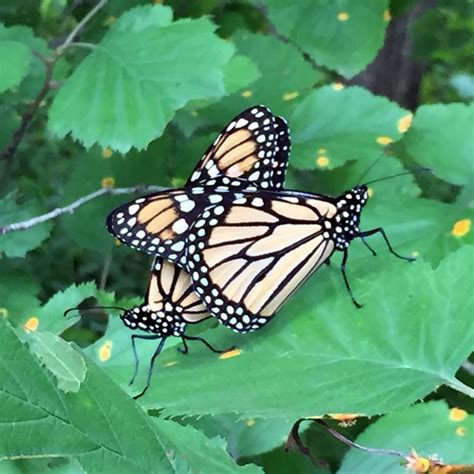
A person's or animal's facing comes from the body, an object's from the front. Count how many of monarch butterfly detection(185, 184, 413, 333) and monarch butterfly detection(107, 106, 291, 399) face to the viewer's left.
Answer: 1

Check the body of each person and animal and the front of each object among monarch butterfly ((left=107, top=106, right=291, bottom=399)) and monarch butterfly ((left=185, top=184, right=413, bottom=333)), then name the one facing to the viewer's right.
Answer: monarch butterfly ((left=185, top=184, right=413, bottom=333))

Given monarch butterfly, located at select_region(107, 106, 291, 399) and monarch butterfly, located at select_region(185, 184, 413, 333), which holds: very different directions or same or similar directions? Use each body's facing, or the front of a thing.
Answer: very different directions

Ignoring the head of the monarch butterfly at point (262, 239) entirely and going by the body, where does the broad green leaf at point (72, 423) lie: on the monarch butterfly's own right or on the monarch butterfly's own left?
on the monarch butterfly's own right

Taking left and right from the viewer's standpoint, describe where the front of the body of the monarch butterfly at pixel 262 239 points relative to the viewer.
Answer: facing to the right of the viewer
